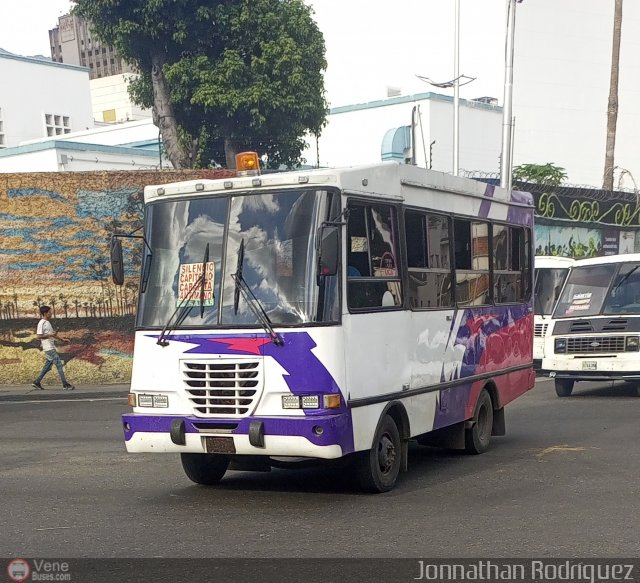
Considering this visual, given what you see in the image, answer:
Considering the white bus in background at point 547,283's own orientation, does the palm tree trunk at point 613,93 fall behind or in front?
behind

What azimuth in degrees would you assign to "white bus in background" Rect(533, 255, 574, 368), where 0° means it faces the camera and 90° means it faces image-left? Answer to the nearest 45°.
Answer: approximately 0°

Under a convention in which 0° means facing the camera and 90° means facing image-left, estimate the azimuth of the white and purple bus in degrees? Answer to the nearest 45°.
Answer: approximately 45°

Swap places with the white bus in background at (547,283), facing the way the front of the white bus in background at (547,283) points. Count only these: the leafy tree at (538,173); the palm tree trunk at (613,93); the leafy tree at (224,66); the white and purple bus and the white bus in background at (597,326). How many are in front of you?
2

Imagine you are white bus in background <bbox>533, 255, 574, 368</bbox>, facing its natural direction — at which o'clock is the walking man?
The walking man is roughly at 2 o'clock from the white bus in background.

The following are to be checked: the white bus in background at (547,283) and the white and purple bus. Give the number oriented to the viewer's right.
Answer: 0

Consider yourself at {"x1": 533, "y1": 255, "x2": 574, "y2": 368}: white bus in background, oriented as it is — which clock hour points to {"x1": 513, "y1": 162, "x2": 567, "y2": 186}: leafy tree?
The leafy tree is roughly at 6 o'clock from the white bus in background.
